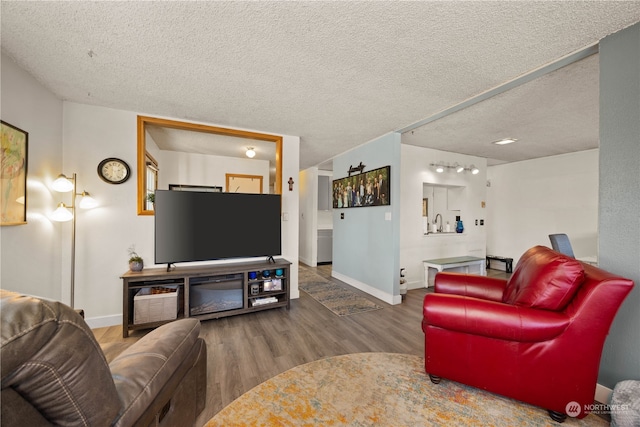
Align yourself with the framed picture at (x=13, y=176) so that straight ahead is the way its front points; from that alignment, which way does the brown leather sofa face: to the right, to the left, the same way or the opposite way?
to the left

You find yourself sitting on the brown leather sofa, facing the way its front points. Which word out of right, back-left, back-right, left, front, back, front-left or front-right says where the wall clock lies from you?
front-left

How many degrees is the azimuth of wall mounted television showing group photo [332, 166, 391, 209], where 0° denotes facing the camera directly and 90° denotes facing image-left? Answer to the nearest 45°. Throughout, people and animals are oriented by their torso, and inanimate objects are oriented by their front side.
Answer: approximately 45°

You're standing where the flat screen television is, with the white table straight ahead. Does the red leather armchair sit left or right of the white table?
right

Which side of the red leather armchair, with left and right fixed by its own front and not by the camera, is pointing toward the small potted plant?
front

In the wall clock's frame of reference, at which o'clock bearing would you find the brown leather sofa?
The brown leather sofa is roughly at 12 o'clock from the wall clock.

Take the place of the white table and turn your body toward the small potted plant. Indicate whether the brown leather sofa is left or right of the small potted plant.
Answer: left

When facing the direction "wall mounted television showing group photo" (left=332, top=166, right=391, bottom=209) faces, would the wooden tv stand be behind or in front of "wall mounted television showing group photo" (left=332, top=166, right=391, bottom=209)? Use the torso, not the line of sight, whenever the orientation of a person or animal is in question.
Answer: in front

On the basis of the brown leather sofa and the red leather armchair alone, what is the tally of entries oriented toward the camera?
0

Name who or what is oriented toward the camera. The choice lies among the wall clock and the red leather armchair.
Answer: the wall clock

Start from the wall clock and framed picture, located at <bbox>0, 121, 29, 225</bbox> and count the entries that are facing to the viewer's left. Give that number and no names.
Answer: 0

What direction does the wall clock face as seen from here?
toward the camera

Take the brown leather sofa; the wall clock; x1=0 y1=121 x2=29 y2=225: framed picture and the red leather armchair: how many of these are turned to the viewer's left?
1

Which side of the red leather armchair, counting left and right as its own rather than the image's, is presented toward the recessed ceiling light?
right

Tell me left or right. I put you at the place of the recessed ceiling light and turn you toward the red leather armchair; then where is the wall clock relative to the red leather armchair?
right

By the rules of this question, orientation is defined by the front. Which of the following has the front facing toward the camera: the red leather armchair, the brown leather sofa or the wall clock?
the wall clock
